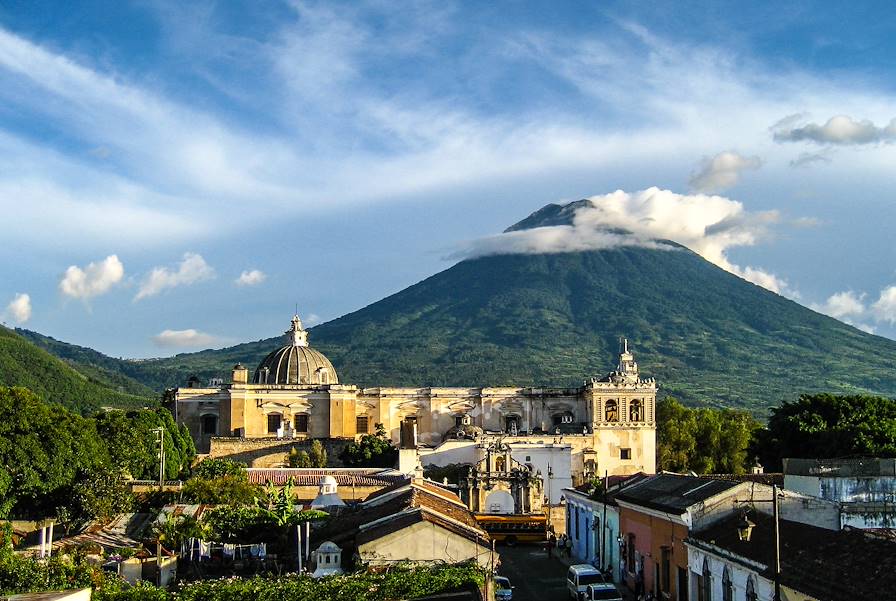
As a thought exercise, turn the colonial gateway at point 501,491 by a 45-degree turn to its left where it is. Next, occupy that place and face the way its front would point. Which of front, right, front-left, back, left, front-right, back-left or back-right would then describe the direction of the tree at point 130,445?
back-right

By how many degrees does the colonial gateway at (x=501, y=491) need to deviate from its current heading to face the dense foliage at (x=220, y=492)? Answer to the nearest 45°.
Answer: approximately 45° to its right

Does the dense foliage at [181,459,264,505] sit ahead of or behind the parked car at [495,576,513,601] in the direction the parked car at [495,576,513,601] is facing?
behind

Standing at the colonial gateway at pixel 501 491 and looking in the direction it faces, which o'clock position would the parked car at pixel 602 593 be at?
The parked car is roughly at 12 o'clock from the colonial gateway.

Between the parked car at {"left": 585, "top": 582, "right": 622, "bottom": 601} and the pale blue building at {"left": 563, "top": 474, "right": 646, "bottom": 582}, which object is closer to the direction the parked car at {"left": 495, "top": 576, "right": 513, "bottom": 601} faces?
the parked car

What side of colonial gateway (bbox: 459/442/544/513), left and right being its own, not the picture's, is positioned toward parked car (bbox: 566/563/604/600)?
front

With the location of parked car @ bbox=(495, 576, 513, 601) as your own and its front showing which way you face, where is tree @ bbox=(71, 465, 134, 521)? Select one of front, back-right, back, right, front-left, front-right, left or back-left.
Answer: back-right

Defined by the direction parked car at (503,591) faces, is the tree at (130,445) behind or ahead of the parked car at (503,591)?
behind

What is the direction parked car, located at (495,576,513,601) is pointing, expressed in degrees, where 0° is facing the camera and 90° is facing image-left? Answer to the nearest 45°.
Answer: approximately 0°
